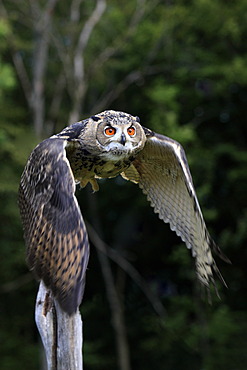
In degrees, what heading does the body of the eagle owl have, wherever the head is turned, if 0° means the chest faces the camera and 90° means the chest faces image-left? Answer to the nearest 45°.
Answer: approximately 315°
